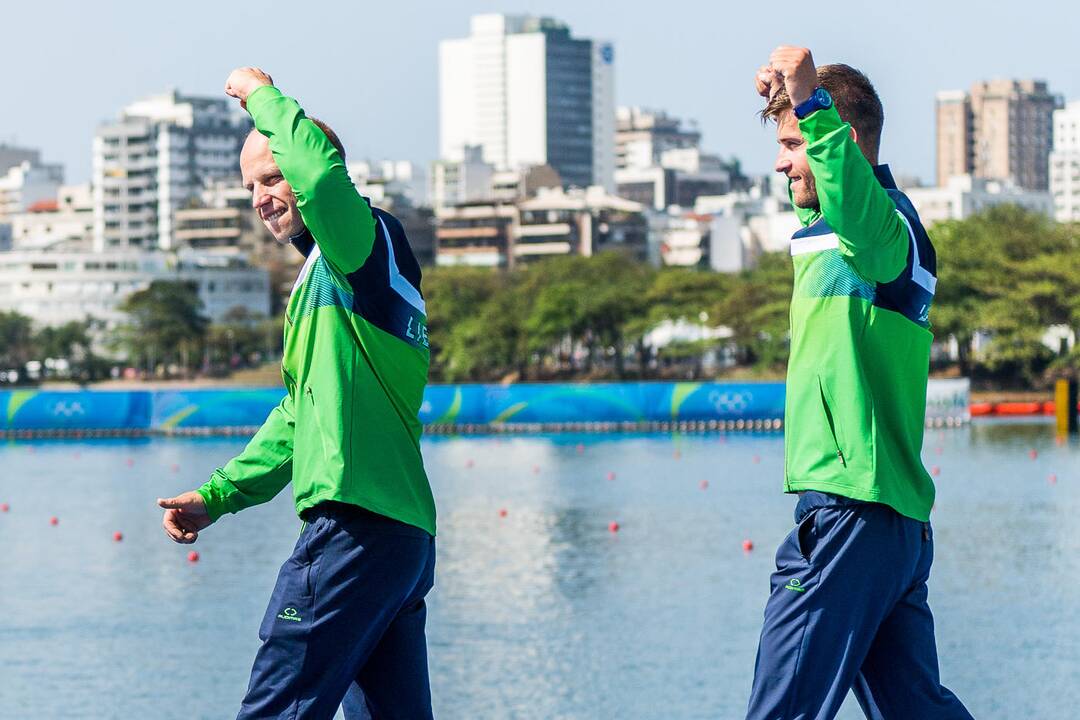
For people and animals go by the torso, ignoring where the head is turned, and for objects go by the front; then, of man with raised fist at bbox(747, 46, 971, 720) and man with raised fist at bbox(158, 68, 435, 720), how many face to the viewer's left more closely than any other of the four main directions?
2

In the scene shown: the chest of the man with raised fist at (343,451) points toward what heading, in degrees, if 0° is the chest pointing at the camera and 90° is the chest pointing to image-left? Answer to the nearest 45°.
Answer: approximately 90°

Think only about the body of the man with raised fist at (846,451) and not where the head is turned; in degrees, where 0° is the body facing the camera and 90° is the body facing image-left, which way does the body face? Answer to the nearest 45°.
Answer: approximately 90°

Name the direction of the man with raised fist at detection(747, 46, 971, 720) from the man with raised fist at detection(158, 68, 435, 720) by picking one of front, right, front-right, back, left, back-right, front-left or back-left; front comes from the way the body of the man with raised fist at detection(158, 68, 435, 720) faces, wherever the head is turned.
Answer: back

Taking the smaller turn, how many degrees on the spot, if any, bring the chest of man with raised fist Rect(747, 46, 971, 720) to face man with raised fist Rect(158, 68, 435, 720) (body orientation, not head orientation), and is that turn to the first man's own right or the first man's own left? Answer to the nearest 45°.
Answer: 0° — they already face them

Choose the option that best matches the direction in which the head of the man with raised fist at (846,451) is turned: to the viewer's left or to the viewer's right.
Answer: to the viewer's left
